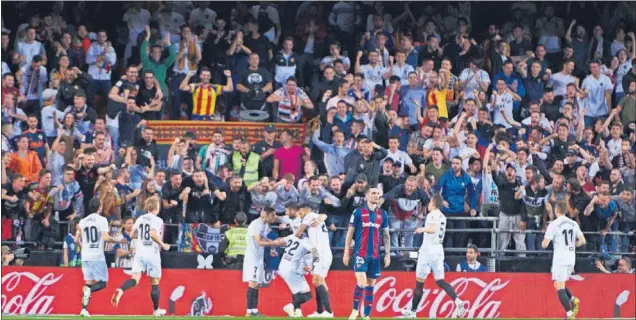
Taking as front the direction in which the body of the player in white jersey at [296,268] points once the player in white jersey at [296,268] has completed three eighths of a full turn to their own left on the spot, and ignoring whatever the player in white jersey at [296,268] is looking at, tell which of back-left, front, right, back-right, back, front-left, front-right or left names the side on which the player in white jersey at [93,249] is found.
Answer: front

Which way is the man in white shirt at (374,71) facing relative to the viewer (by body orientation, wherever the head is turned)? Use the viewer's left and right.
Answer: facing the viewer

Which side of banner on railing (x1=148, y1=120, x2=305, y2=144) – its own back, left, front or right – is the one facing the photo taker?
front

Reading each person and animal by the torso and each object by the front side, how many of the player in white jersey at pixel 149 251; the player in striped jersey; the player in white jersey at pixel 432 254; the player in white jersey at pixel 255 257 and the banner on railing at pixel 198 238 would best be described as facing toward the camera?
2

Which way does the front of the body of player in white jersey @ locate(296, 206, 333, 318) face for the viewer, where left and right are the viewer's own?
facing to the left of the viewer

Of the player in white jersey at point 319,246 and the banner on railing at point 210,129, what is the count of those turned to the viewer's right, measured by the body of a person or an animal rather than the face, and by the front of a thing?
0

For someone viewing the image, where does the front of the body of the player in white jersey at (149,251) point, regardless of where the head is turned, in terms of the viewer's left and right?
facing away from the viewer and to the right of the viewer

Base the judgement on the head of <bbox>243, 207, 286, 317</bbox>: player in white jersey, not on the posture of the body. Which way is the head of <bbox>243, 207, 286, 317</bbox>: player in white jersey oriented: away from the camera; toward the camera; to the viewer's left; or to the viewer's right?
to the viewer's right

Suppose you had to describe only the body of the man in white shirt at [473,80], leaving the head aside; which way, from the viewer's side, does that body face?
toward the camera
